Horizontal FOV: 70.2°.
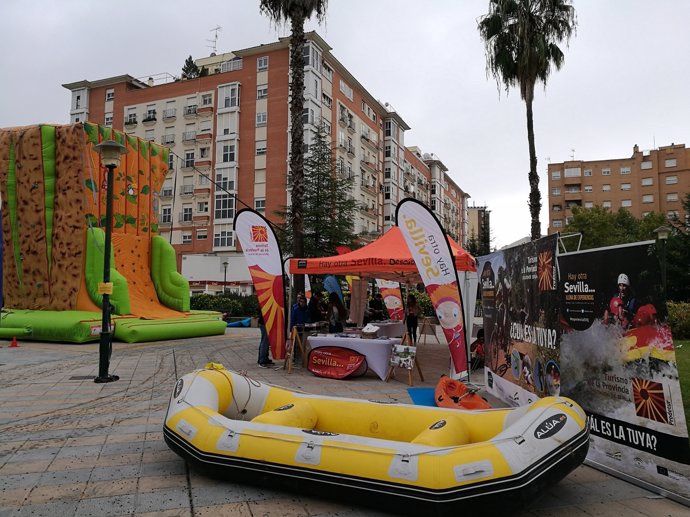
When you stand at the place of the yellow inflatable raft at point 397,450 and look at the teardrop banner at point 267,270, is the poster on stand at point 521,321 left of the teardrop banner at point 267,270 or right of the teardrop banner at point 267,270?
right

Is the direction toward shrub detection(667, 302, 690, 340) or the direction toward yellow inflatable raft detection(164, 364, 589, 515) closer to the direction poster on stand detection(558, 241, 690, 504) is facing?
the yellow inflatable raft

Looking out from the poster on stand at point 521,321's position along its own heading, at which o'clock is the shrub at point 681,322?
The shrub is roughly at 5 o'clock from the poster on stand.

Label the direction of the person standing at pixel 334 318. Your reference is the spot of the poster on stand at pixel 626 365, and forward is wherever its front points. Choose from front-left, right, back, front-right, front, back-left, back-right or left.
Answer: right

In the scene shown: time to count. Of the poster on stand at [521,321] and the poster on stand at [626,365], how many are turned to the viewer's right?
0

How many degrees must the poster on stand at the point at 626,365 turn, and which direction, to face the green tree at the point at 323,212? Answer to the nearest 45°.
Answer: approximately 90° to its right

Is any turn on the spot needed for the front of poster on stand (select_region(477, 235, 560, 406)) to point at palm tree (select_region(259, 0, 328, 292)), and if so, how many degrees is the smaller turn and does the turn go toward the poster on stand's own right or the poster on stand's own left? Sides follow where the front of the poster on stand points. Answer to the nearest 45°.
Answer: approximately 90° to the poster on stand's own right

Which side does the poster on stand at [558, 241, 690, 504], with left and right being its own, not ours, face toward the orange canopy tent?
right

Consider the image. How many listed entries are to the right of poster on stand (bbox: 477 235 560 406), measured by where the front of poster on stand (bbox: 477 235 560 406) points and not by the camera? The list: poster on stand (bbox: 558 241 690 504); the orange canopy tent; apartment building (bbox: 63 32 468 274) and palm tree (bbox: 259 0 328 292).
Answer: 3

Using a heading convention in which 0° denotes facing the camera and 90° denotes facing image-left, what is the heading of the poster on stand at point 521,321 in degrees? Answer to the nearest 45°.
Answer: approximately 45°

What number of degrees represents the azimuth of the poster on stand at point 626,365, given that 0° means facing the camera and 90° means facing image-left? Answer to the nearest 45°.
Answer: approximately 45°

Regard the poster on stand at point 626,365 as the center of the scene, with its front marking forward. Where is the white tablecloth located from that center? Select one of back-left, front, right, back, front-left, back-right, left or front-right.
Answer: right
